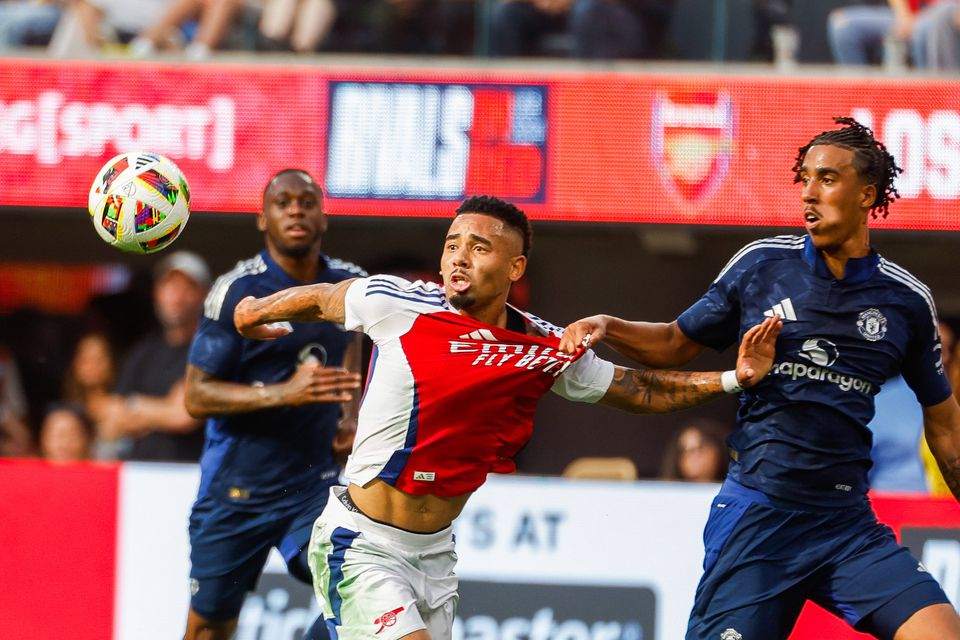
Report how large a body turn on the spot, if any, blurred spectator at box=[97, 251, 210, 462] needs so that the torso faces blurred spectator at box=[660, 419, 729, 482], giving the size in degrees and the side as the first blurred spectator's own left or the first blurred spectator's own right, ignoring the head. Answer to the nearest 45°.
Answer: approximately 45° to the first blurred spectator's own left

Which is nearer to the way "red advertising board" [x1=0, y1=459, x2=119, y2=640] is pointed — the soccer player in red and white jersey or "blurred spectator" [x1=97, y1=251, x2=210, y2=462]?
the soccer player in red and white jersey

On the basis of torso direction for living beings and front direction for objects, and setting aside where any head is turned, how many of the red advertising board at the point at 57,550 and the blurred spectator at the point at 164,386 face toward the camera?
2

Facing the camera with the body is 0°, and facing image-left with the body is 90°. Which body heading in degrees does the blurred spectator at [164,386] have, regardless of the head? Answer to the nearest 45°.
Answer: approximately 0°

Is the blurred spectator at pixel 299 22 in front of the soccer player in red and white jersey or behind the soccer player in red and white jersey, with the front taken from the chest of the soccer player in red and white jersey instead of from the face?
behind

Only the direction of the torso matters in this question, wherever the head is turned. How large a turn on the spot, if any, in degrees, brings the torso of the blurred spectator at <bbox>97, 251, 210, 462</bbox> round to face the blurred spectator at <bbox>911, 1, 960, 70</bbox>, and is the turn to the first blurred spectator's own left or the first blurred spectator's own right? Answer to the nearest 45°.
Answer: approximately 90° to the first blurred spectator's own left

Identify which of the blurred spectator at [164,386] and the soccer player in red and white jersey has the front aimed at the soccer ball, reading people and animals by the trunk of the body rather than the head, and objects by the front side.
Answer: the blurred spectator
